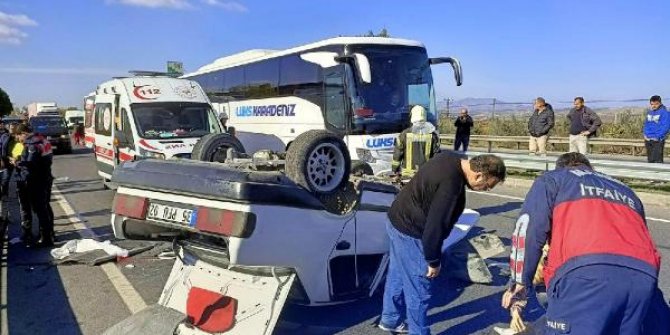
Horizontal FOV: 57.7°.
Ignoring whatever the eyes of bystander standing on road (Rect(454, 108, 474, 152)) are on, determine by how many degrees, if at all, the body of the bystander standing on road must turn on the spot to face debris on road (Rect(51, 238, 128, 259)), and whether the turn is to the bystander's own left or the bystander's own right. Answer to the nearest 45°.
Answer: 0° — they already face it

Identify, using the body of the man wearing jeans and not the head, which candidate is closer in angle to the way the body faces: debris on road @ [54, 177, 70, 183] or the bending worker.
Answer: the bending worker

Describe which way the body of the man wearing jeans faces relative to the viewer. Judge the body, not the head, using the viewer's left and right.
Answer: facing to the right of the viewer

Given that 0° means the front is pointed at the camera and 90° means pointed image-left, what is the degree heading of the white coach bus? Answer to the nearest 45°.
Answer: approximately 315°

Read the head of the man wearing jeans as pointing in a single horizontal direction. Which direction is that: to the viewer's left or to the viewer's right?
to the viewer's right

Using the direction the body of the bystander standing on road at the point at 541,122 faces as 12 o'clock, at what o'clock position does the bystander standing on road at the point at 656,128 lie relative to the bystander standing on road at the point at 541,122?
the bystander standing on road at the point at 656,128 is roughly at 8 o'clock from the bystander standing on road at the point at 541,122.

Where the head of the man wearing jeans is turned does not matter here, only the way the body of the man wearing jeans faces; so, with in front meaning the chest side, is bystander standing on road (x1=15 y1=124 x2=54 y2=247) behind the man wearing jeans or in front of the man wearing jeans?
behind

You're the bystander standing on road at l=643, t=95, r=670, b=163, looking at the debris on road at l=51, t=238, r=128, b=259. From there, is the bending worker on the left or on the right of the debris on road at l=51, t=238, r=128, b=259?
left

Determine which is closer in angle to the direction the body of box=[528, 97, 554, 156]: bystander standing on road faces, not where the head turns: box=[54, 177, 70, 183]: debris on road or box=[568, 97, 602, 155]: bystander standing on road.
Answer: the debris on road
